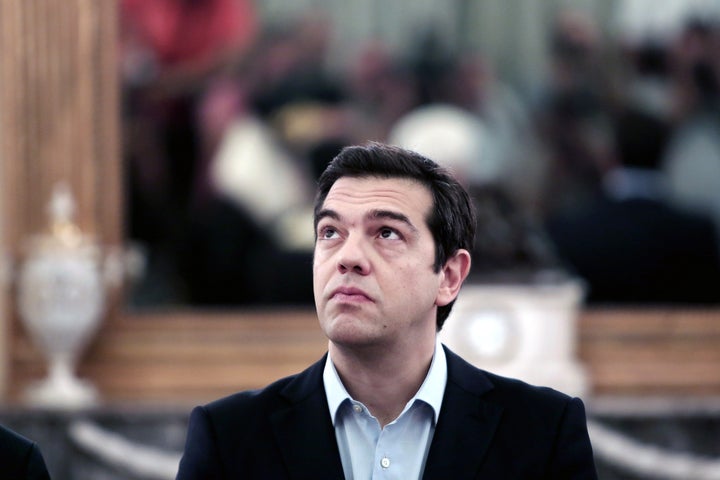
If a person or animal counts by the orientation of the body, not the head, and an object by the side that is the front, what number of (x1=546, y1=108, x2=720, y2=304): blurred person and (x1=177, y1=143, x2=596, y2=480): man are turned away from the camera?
1

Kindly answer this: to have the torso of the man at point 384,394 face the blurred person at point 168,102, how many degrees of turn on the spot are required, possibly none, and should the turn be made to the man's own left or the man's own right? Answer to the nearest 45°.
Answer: approximately 180°

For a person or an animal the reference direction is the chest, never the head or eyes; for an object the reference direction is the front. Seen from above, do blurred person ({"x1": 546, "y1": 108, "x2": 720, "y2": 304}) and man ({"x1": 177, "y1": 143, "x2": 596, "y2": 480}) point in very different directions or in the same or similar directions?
very different directions

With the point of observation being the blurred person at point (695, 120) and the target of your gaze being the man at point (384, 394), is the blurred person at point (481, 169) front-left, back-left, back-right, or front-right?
front-right

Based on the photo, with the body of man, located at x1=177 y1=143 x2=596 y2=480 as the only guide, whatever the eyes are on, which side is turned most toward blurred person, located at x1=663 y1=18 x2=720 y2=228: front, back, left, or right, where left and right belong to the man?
back

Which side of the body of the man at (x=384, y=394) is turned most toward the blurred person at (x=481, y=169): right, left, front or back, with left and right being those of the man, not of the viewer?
back

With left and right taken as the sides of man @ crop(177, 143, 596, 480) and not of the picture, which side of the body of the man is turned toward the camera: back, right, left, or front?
front

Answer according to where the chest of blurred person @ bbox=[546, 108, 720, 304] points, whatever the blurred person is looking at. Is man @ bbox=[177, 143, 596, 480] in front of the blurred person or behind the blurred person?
behind

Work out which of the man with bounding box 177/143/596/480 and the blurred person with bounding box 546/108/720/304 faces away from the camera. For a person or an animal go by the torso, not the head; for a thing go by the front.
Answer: the blurred person

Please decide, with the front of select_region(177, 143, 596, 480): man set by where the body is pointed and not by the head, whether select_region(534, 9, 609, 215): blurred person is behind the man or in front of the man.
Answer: behind

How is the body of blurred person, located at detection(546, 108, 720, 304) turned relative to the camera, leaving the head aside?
away from the camera
